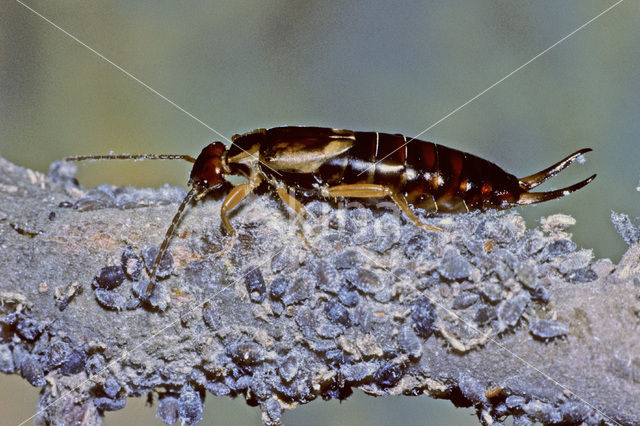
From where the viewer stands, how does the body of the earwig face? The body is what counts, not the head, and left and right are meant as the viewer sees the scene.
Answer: facing to the left of the viewer
